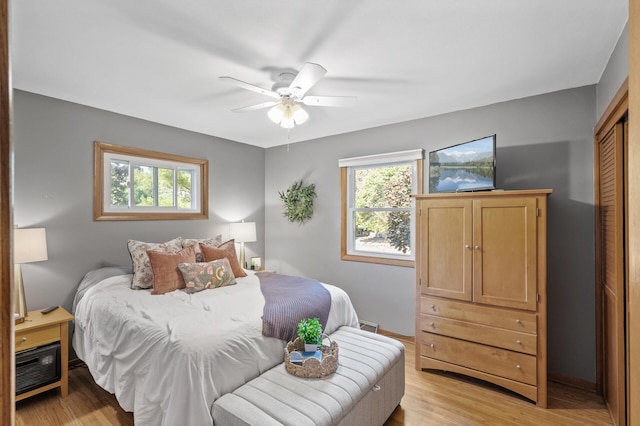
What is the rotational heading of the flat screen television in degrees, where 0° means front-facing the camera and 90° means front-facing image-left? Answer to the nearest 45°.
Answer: approximately 45°

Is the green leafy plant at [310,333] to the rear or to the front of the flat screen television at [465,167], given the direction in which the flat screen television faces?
to the front

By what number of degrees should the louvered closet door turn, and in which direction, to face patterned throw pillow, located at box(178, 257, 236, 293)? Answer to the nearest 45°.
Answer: approximately 45° to its left

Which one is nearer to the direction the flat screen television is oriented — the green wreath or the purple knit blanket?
the purple knit blanket

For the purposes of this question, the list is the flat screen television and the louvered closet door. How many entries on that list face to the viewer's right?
0

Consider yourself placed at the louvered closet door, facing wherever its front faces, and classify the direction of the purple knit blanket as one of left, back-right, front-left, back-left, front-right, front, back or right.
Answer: front-left

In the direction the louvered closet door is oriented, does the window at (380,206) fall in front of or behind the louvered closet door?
in front

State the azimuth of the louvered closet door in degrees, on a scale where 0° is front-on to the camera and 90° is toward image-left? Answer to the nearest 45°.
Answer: approximately 90°

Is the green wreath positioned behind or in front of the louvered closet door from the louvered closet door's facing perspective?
in front
